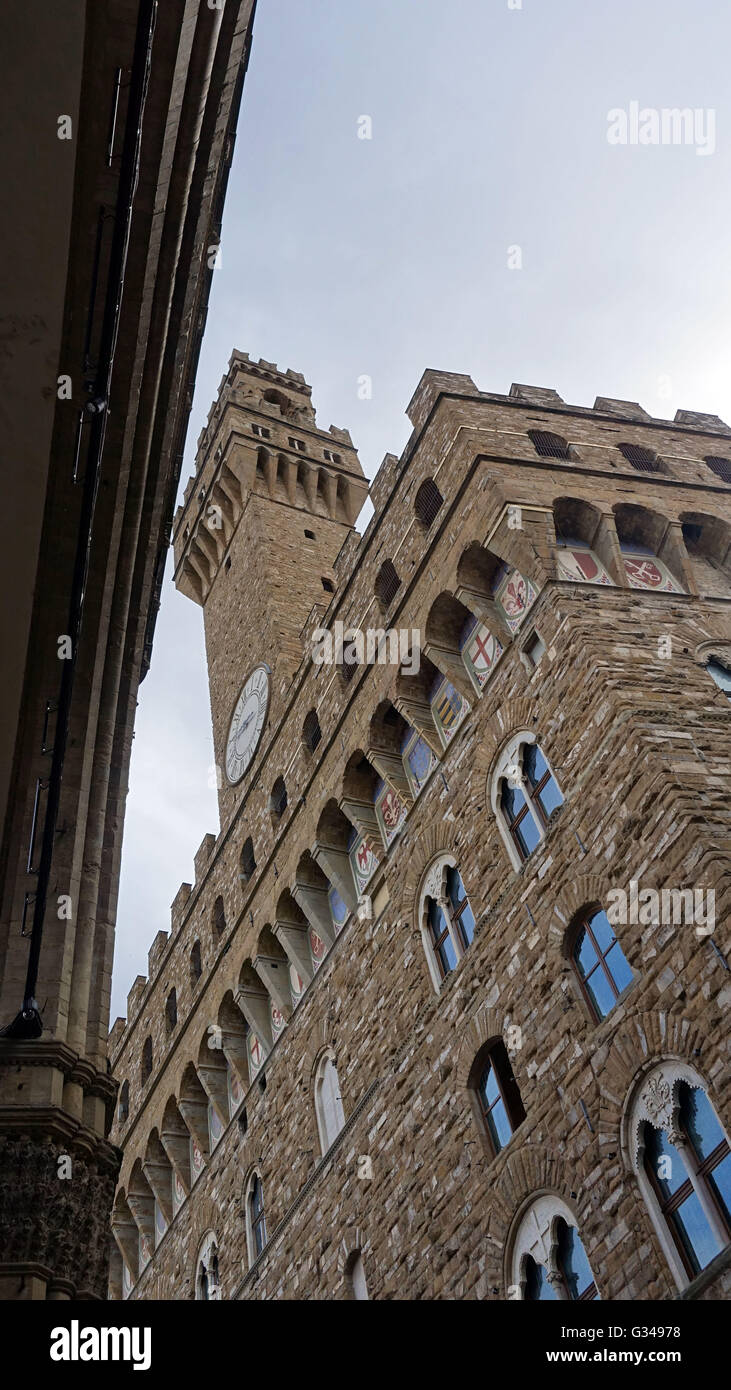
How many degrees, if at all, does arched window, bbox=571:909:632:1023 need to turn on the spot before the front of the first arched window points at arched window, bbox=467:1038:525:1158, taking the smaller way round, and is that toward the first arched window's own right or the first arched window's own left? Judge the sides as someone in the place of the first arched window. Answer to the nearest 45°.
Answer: approximately 90° to the first arched window's own right

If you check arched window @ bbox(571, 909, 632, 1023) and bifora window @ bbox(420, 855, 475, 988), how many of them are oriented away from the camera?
0

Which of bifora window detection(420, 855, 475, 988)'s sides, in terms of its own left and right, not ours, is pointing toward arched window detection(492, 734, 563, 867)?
left
